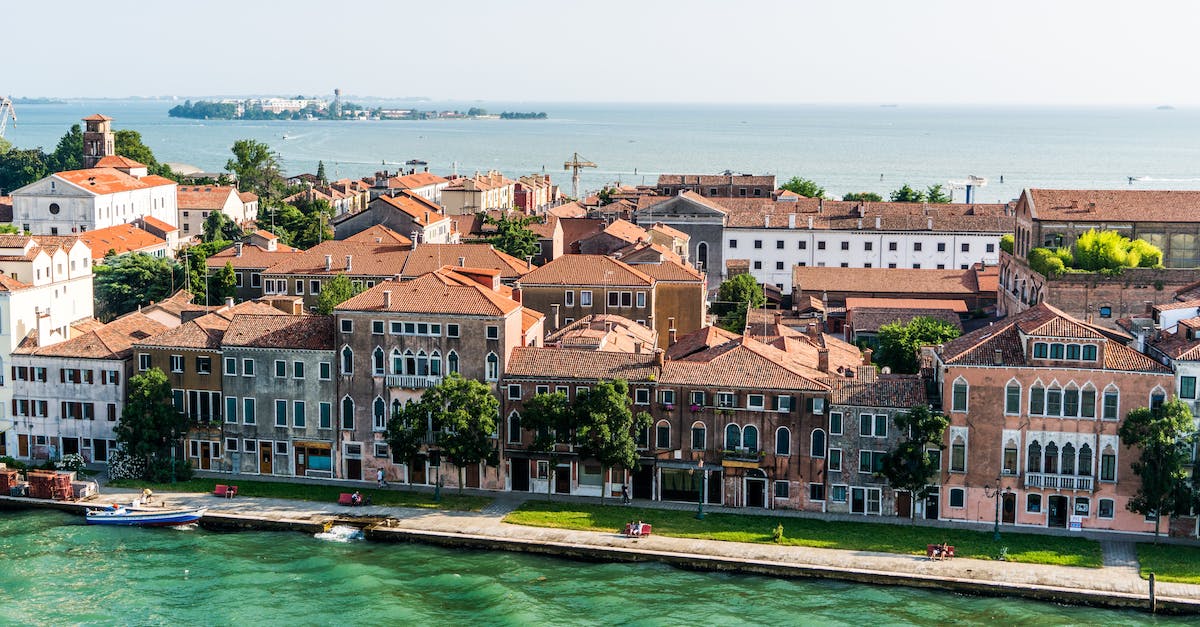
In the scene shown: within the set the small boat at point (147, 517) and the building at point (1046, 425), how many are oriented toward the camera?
1

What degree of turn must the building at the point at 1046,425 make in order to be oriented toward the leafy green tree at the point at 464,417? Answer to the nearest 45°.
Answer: approximately 90° to its right

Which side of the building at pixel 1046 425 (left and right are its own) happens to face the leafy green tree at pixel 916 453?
right

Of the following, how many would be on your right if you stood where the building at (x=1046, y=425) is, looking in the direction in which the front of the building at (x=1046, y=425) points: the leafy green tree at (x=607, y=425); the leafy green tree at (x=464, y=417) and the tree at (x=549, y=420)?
3

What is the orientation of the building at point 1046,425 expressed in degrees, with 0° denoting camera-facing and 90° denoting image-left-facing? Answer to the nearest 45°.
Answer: approximately 0°
